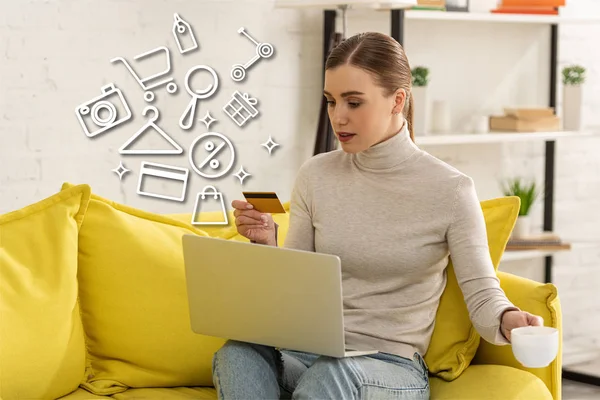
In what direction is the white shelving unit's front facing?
toward the camera

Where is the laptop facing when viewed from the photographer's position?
facing away from the viewer and to the right of the viewer

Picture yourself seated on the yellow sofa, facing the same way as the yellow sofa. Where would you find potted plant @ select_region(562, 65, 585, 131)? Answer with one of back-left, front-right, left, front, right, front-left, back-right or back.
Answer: back-left

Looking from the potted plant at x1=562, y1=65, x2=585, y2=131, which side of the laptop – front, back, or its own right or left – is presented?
front

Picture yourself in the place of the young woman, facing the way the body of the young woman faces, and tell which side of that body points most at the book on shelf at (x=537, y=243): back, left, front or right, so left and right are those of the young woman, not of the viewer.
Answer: back

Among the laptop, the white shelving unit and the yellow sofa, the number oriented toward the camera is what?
2

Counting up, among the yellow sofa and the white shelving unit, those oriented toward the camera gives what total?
2

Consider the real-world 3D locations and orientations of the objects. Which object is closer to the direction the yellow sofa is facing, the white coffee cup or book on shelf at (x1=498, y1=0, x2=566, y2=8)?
the white coffee cup

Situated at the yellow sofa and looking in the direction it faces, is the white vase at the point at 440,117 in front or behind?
behind

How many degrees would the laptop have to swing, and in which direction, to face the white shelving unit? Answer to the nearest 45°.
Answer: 0° — it already faces it

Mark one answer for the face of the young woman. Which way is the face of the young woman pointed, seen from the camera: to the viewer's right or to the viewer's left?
to the viewer's left
